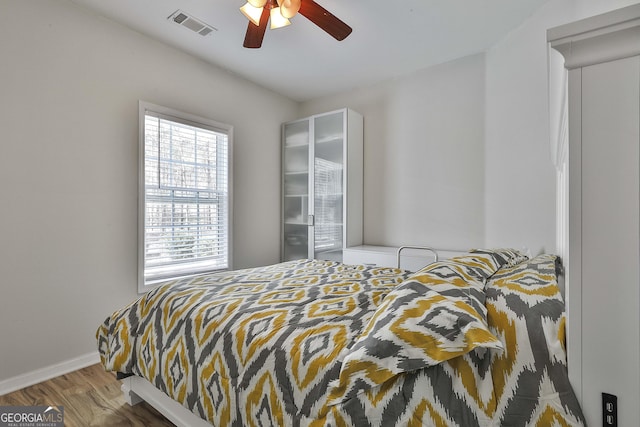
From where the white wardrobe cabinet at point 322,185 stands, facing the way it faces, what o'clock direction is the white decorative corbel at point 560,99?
The white decorative corbel is roughly at 10 o'clock from the white wardrobe cabinet.

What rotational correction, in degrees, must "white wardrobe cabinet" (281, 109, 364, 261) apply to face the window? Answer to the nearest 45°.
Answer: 0° — it already faces it

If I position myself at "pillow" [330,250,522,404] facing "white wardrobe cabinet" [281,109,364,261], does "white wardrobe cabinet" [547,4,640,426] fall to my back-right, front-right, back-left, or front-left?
back-right

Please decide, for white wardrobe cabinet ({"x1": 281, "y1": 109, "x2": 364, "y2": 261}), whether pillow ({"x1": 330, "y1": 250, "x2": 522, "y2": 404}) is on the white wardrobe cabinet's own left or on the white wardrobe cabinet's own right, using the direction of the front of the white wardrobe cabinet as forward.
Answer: on the white wardrobe cabinet's own left

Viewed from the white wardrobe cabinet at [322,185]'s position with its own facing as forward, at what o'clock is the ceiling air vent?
The ceiling air vent is roughly at 12 o'clock from the white wardrobe cabinet.

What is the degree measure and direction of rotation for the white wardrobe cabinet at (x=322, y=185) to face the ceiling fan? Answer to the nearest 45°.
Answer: approximately 45° to its left

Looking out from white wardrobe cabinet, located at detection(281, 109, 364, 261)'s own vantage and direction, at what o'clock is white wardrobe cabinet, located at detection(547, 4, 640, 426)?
white wardrobe cabinet, located at detection(547, 4, 640, 426) is roughly at 10 o'clock from white wardrobe cabinet, located at detection(281, 109, 364, 261).

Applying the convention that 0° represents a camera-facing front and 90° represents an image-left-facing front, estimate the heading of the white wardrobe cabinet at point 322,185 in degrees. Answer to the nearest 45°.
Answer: approximately 45°

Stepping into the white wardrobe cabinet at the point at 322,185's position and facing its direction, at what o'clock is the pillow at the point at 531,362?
The pillow is roughly at 10 o'clock from the white wardrobe cabinet.
